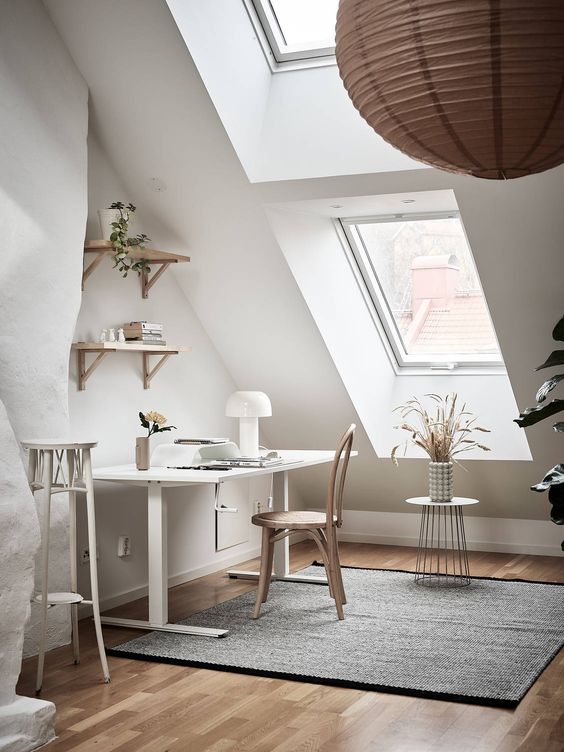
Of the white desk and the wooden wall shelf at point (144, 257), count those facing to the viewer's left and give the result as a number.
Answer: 0

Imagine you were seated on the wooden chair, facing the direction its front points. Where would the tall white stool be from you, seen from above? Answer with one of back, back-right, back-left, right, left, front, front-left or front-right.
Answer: front-left

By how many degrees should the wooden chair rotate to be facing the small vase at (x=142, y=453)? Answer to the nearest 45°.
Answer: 0° — it already faces it

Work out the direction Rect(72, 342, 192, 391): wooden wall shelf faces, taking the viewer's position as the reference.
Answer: facing the viewer and to the right of the viewer

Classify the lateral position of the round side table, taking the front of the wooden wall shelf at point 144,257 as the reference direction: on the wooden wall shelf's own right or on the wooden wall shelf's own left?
on the wooden wall shelf's own left

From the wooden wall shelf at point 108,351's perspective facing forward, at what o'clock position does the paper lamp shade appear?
The paper lamp shade is roughly at 1 o'clock from the wooden wall shelf.

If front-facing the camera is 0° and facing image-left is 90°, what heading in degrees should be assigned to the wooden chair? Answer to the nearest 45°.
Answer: approximately 90°

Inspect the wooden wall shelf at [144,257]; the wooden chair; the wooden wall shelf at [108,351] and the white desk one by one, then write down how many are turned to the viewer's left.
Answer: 1

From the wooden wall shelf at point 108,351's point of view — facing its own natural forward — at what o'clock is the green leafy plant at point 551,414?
The green leafy plant is roughly at 11 o'clock from the wooden wall shelf.
